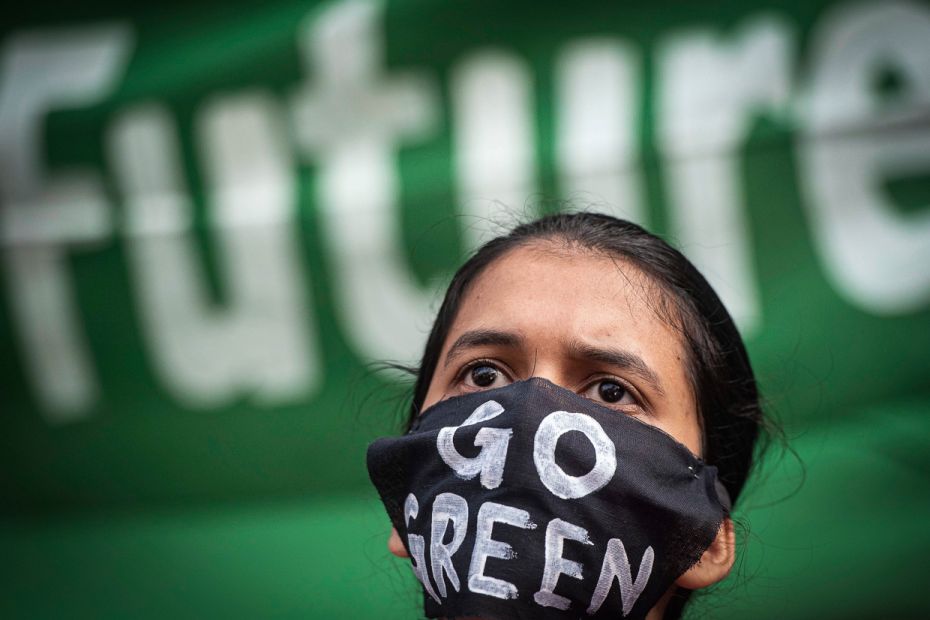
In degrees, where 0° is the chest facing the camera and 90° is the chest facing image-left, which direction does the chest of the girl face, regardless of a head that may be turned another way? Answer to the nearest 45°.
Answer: approximately 0°
